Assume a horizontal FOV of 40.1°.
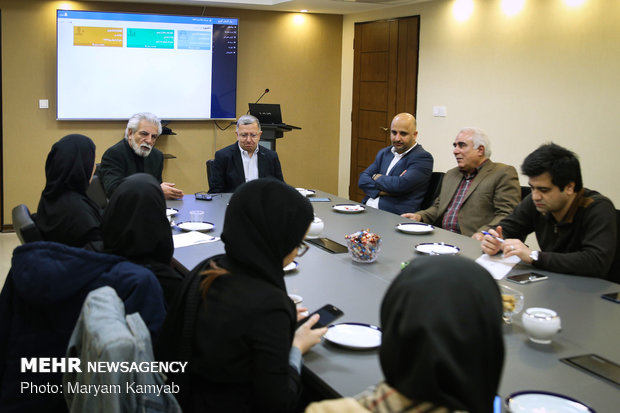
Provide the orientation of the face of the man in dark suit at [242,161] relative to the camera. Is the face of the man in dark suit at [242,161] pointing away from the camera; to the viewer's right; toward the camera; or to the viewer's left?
toward the camera

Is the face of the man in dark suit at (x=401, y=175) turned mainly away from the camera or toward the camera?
toward the camera

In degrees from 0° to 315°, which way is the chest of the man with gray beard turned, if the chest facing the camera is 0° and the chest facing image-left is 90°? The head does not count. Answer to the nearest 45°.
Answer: approximately 315°

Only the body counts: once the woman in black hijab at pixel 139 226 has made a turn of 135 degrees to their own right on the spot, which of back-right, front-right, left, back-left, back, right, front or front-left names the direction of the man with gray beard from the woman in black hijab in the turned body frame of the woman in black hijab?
back

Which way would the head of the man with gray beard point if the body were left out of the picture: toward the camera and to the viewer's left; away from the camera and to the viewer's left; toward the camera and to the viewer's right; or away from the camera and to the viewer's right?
toward the camera and to the viewer's right

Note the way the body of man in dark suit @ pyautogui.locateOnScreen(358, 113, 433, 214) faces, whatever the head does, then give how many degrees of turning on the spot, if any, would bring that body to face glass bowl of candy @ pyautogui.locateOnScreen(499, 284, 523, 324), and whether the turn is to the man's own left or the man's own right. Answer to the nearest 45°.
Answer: approximately 45° to the man's own left

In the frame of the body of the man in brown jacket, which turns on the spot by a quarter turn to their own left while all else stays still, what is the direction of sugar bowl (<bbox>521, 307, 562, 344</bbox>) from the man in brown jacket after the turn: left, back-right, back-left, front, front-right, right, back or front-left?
front-right

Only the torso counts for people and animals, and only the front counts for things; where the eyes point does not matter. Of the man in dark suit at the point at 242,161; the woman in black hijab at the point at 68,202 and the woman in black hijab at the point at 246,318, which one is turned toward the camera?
the man in dark suit

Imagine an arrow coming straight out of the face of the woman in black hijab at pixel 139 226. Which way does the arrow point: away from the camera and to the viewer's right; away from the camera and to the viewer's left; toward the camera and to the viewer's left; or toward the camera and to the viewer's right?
away from the camera and to the viewer's right

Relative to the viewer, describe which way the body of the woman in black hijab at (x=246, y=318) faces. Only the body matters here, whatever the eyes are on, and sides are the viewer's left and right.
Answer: facing away from the viewer and to the right of the viewer

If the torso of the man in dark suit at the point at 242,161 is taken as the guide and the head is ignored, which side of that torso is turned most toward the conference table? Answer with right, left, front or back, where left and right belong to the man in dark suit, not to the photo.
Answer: front

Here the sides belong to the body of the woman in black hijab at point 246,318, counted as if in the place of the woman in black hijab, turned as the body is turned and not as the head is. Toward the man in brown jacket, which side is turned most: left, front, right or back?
front

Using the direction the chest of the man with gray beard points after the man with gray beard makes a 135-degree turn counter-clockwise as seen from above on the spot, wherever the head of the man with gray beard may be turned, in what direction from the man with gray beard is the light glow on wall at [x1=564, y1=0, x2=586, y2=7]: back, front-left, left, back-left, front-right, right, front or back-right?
right

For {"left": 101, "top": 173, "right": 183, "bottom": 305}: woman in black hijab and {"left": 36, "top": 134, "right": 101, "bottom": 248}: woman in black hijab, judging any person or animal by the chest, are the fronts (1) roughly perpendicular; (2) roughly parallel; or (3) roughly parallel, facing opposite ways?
roughly parallel

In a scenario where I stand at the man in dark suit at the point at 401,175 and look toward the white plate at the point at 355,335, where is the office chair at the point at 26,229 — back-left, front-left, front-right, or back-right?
front-right

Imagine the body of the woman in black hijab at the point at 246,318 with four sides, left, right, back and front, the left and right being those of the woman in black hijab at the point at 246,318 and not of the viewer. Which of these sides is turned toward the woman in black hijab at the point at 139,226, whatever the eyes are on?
left
